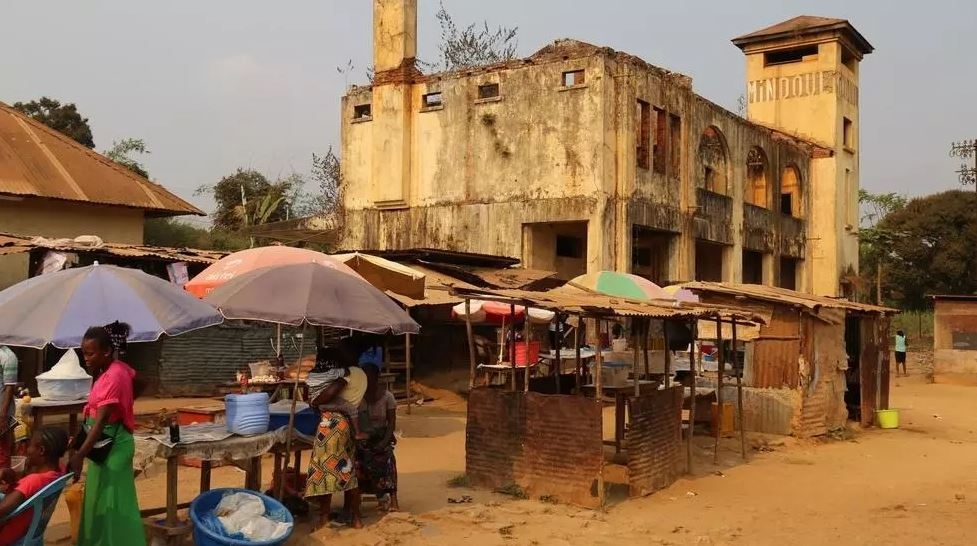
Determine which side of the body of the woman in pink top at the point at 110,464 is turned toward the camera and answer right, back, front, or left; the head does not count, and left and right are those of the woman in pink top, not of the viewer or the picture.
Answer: left

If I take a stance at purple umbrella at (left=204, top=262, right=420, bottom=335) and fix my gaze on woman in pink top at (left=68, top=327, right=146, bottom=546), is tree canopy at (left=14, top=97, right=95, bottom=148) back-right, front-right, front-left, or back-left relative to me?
back-right

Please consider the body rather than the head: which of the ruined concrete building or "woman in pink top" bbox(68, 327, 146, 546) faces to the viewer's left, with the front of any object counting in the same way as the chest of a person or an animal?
the woman in pink top

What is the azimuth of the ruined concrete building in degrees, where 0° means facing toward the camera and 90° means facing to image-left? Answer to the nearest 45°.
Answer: approximately 315°

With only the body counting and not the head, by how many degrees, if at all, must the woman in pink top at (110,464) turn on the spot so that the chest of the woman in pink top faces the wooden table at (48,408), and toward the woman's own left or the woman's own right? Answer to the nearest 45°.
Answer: approximately 90° to the woman's own right

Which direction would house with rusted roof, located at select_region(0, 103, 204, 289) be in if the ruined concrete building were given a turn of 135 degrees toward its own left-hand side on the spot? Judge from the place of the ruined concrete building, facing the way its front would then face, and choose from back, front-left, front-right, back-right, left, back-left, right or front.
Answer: back-left

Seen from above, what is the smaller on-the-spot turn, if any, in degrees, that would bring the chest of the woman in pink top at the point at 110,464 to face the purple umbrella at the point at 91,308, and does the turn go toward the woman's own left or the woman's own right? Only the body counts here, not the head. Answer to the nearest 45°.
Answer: approximately 90° to the woman's own right

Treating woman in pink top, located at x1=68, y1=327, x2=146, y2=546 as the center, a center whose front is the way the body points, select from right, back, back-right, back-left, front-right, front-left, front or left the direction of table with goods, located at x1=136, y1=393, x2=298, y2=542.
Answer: back-right

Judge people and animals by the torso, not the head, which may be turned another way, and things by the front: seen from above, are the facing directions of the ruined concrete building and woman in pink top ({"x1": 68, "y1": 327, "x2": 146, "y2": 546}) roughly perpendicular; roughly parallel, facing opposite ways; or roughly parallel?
roughly perpendicular

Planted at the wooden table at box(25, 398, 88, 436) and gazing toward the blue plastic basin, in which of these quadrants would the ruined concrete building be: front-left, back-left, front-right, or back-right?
back-left

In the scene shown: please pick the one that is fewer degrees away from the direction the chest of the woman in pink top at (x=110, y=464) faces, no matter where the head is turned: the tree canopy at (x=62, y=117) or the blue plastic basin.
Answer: the tree canopy
